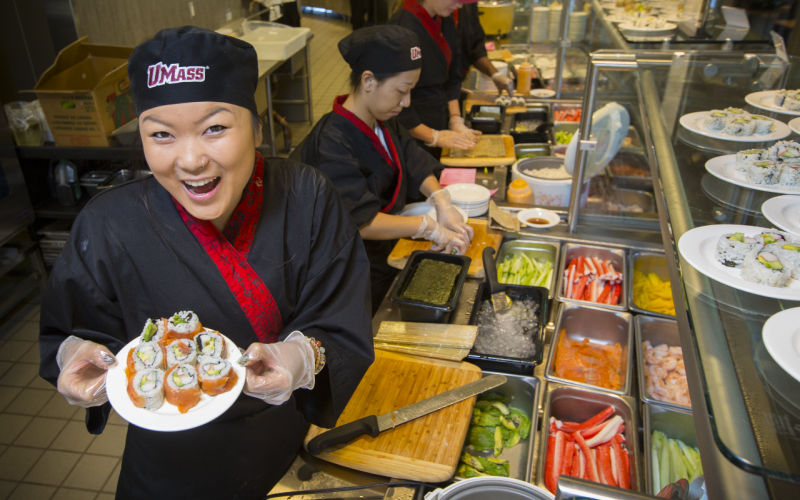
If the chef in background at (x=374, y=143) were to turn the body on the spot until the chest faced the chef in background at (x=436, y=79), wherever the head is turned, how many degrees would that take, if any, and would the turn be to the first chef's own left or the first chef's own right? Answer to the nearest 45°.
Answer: approximately 135° to the first chef's own left

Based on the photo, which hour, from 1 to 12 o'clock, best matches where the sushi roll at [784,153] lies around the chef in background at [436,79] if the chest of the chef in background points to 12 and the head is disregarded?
The sushi roll is roughly at 1 o'clock from the chef in background.

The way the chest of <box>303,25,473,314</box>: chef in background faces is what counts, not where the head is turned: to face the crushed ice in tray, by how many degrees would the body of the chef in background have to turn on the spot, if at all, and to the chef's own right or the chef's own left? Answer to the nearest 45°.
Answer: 0° — they already face it

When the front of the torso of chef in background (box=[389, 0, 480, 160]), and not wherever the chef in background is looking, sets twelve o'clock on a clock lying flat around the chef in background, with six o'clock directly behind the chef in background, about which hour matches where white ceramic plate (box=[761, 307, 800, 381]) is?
The white ceramic plate is roughly at 1 o'clock from the chef in background.

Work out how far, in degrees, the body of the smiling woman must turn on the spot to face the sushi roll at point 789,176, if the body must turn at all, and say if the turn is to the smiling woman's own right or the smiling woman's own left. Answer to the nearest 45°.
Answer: approximately 90° to the smiling woman's own left

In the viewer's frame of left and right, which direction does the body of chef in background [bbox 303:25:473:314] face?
facing the viewer and to the right of the viewer

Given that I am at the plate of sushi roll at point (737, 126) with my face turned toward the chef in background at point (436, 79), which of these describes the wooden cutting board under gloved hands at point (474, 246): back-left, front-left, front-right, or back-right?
front-left

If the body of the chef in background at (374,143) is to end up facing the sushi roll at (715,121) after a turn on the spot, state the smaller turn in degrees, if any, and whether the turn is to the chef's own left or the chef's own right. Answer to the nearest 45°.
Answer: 0° — they already face it

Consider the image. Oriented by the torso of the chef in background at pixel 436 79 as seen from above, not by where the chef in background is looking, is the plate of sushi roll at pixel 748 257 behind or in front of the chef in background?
in front

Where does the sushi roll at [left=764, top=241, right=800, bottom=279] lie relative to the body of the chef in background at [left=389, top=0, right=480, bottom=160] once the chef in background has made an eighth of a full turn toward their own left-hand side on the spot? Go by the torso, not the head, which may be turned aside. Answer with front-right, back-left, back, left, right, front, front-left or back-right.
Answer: right

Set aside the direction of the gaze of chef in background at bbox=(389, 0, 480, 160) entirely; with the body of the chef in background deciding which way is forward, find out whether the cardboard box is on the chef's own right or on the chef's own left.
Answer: on the chef's own right

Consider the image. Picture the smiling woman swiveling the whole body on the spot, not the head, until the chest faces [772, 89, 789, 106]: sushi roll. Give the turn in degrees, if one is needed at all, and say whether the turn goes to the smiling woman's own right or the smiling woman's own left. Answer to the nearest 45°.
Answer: approximately 90° to the smiling woman's own left

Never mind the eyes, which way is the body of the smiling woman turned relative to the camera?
toward the camera
